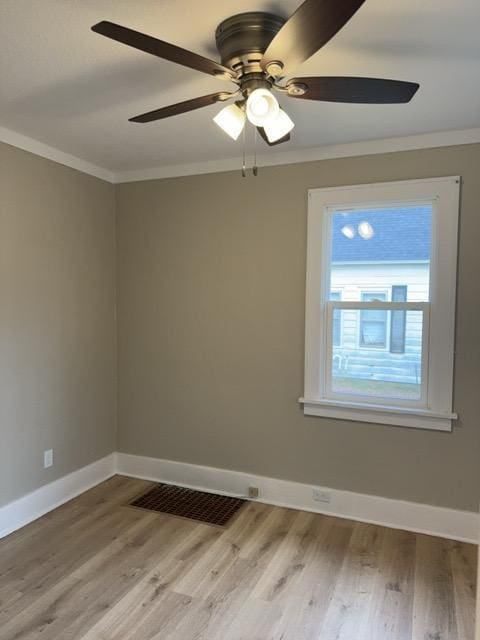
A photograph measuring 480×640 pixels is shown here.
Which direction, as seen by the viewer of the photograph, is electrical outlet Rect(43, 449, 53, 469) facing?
facing the viewer and to the right of the viewer

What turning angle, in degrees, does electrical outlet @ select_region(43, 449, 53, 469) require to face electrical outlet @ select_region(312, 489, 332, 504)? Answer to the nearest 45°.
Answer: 0° — it already faces it
